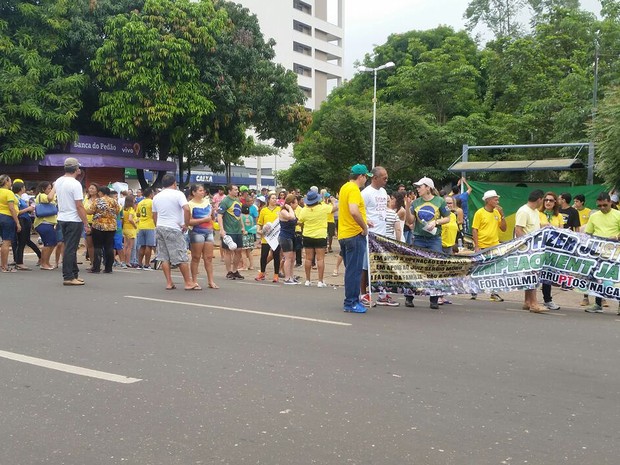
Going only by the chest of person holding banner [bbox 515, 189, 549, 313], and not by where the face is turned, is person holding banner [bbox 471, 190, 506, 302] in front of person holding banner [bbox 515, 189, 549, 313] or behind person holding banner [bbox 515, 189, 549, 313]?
behind

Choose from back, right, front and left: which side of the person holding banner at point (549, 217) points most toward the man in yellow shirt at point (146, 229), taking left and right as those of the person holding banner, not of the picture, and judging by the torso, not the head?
right

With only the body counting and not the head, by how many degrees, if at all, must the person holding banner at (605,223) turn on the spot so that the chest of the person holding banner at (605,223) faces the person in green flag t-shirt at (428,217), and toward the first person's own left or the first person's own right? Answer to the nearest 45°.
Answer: approximately 45° to the first person's own right

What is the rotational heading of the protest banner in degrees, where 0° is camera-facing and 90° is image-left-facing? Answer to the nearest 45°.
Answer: approximately 0°

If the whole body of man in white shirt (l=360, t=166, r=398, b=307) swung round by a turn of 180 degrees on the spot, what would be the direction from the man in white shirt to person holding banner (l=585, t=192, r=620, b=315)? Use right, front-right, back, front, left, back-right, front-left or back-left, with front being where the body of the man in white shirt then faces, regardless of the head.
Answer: back-right

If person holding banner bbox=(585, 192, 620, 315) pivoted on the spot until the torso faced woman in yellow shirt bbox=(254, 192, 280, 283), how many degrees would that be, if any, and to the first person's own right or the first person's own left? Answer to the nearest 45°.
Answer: approximately 90° to the first person's own right

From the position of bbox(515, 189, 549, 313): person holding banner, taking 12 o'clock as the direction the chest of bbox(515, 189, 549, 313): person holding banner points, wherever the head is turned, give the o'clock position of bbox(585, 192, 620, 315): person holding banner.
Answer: bbox(585, 192, 620, 315): person holding banner is roughly at 10 o'clock from bbox(515, 189, 549, 313): person holding banner.
